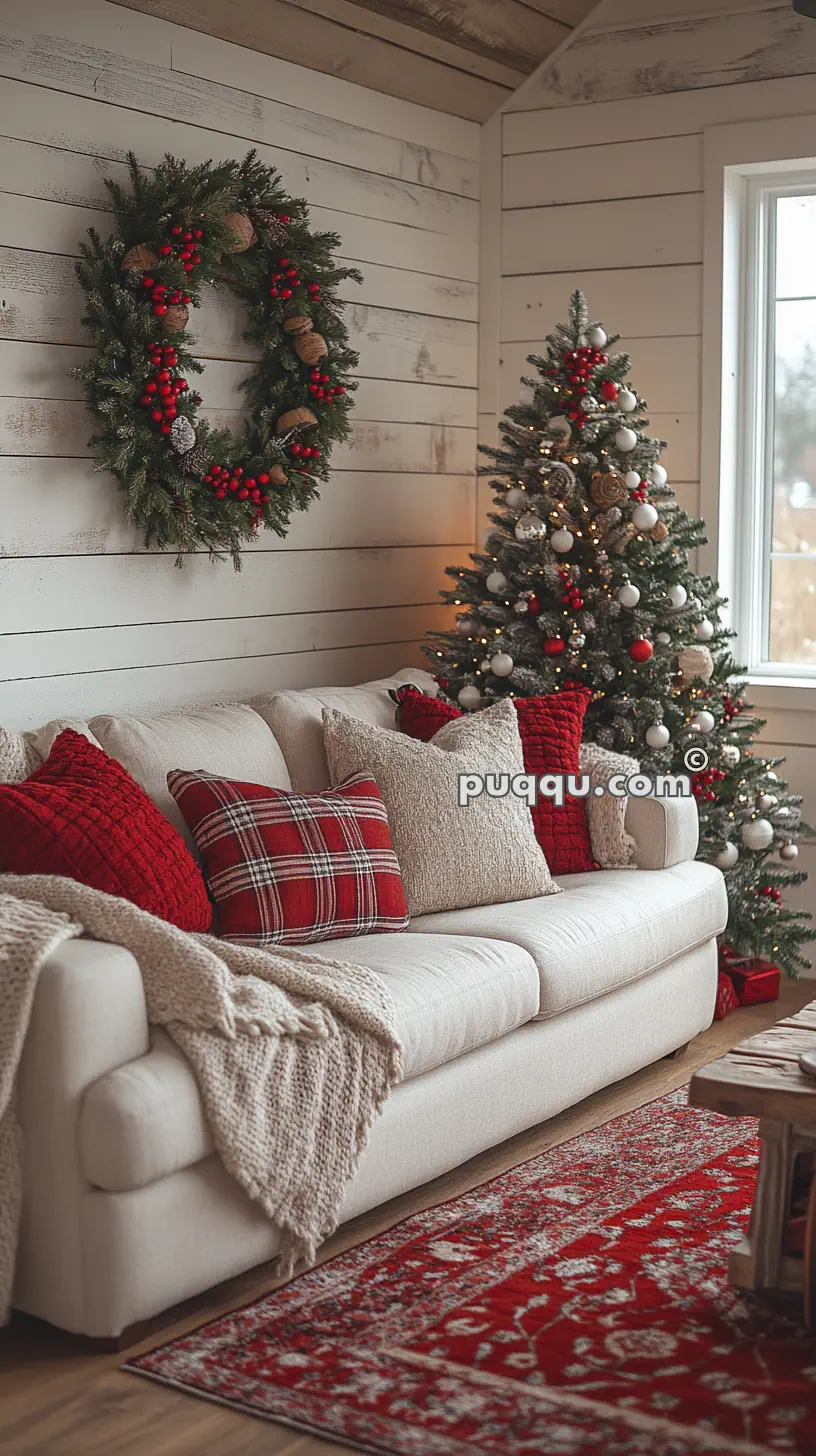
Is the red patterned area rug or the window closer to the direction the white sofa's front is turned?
the red patterned area rug

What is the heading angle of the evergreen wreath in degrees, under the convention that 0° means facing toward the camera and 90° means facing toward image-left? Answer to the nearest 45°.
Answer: approximately 315°

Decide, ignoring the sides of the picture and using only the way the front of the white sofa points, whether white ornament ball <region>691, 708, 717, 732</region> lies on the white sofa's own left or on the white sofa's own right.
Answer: on the white sofa's own left

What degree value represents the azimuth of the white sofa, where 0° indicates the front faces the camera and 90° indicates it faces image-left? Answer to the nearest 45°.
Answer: approximately 315°

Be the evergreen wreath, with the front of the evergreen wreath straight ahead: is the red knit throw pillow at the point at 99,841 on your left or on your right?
on your right
